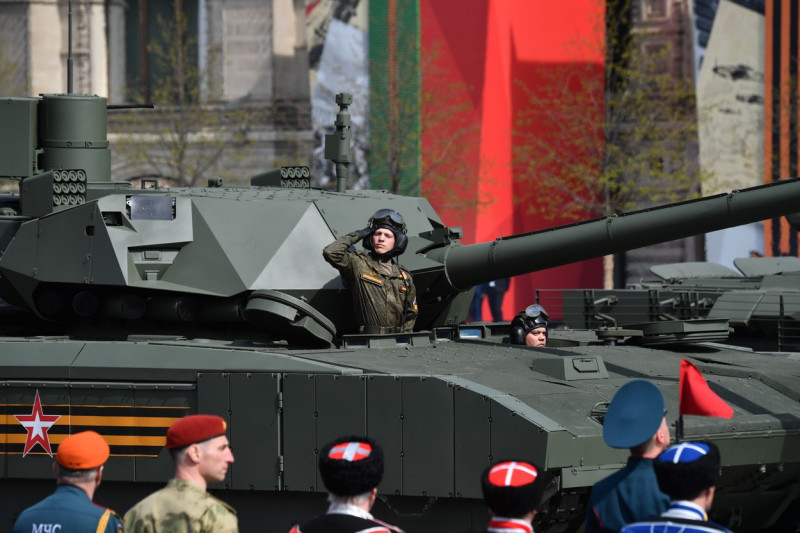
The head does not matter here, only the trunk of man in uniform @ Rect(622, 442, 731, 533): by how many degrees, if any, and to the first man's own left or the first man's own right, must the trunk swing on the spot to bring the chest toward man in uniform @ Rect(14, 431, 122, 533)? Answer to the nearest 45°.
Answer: approximately 135° to the first man's own left

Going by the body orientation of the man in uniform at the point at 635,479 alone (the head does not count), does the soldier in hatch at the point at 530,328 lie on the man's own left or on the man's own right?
on the man's own left

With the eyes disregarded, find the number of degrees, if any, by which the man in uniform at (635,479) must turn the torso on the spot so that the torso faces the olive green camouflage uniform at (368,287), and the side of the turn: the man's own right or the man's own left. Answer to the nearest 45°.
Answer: approximately 90° to the man's own left

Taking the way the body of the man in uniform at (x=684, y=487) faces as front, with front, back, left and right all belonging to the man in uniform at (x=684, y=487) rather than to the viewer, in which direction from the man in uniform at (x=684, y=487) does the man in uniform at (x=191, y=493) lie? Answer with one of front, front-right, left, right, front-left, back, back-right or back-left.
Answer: back-left

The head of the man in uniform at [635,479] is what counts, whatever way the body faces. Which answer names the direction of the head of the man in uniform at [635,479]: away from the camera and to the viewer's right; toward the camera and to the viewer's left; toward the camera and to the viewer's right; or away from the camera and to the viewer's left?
away from the camera and to the viewer's right

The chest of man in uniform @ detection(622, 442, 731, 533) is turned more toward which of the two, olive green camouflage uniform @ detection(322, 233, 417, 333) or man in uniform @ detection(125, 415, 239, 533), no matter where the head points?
the olive green camouflage uniform

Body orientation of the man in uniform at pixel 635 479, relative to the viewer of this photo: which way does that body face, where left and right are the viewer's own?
facing away from the viewer and to the right of the viewer

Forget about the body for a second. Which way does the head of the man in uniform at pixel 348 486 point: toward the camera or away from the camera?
away from the camera

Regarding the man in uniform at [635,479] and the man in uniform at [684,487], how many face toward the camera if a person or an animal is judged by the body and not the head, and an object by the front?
0

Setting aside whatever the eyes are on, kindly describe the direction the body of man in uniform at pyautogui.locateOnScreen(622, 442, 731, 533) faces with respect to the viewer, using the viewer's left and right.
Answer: facing away from the viewer and to the right of the viewer
